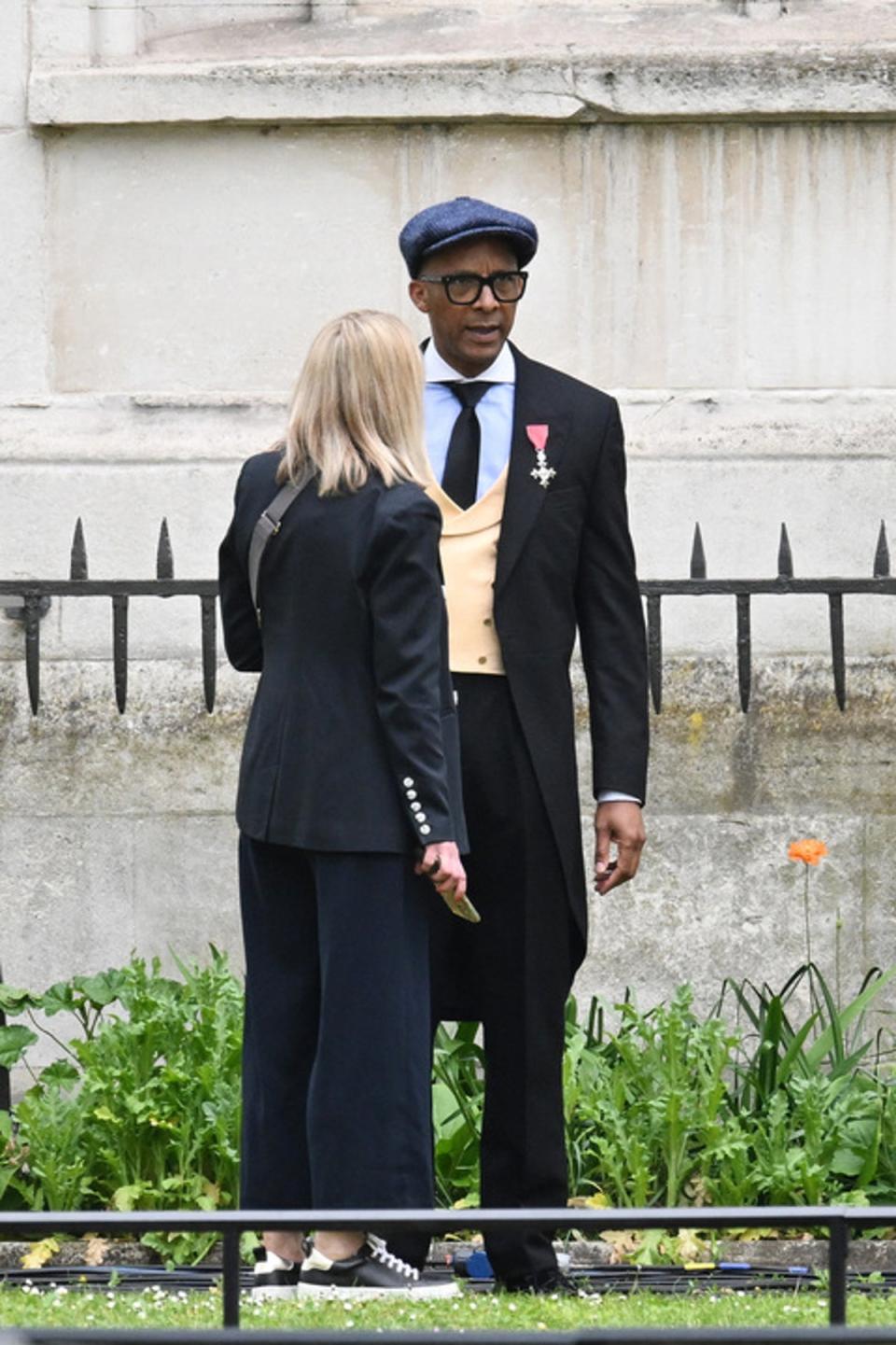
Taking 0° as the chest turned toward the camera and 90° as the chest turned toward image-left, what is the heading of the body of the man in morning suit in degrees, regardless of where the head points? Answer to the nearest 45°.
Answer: approximately 0°

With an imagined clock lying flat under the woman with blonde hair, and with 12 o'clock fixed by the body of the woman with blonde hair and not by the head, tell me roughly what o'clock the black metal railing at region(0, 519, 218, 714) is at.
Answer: The black metal railing is roughly at 10 o'clock from the woman with blonde hair.

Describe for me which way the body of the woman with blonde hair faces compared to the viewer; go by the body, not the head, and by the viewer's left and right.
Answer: facing away from the viewer and to the right of the viewer

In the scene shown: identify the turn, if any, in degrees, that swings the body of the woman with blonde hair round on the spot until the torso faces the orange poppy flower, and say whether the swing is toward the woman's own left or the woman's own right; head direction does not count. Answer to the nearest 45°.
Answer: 0° — they already face it

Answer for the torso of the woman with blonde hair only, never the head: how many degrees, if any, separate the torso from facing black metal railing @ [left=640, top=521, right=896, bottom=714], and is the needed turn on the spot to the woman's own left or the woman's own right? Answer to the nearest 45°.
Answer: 0° — they already face it

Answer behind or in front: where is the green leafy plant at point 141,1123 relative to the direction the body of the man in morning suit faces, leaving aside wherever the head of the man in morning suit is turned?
behind

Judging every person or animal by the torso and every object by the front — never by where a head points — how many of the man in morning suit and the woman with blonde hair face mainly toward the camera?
1

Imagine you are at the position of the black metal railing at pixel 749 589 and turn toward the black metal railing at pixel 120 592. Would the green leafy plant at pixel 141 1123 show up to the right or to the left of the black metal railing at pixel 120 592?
left

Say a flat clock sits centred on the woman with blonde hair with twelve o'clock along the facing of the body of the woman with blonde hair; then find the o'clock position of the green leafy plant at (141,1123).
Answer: The green leafy plant is roughly at 10 o'clock from the woman with blonde hair.

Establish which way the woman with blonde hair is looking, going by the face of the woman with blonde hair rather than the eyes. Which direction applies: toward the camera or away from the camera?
away from the camera
